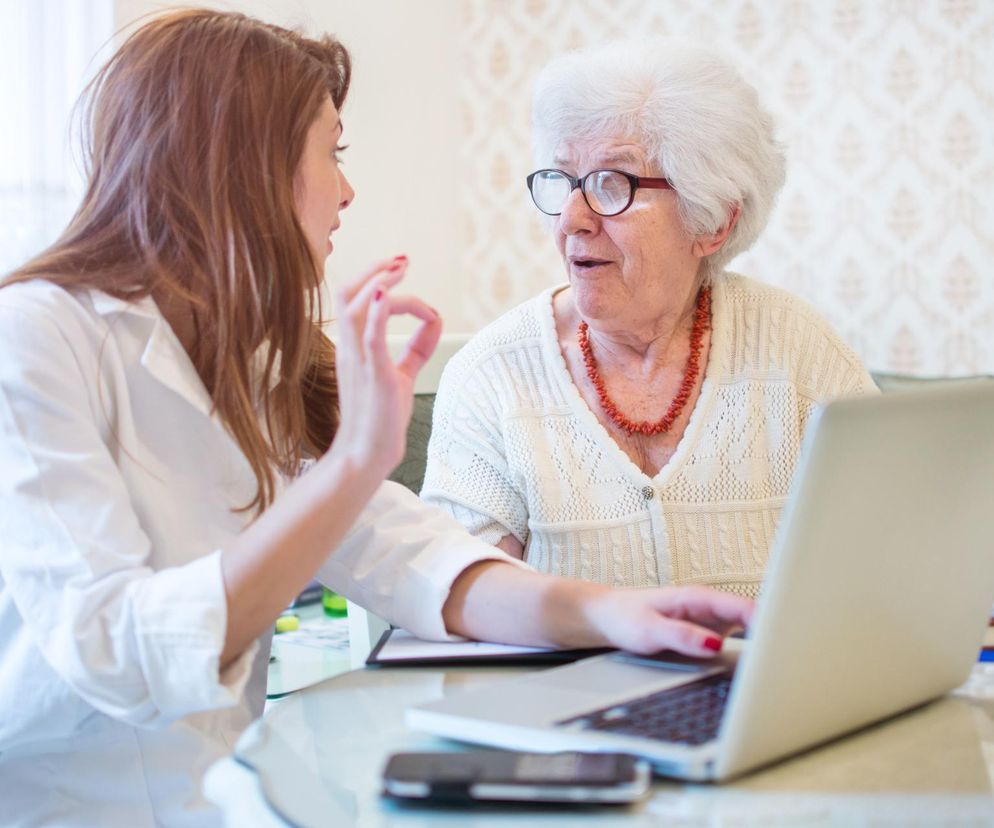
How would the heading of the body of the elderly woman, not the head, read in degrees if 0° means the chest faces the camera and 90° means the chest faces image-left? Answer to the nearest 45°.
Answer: approximately 0°

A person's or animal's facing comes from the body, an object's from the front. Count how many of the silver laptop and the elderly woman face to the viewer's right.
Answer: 0

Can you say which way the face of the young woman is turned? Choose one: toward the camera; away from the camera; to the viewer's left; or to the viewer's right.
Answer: to the viewer's right

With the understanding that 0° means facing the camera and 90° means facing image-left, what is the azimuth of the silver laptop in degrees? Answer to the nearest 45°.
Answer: approximately 135°

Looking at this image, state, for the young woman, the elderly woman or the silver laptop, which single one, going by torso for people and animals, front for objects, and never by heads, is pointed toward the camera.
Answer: the elderly woman

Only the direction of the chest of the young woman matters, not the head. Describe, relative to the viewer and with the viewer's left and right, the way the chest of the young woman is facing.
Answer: facing to the right of the viewer

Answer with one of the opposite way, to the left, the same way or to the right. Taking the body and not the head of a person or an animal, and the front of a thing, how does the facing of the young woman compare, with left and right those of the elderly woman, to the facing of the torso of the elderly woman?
to the left

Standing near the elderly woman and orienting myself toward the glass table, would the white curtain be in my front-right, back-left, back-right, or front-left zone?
back-right

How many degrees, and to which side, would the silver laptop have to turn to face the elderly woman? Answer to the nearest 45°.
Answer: approximately 45° to its right
